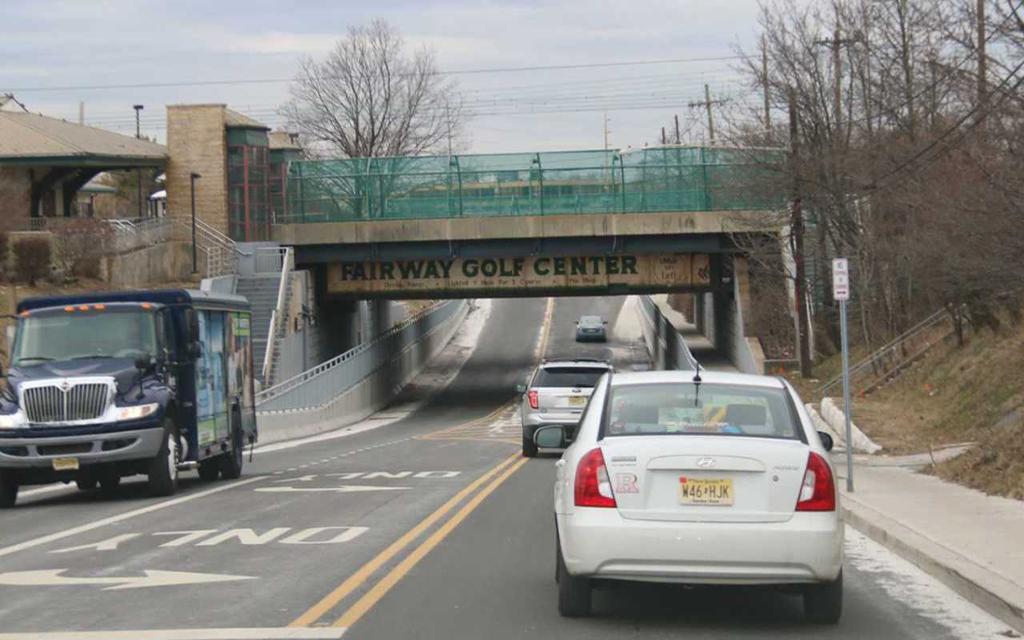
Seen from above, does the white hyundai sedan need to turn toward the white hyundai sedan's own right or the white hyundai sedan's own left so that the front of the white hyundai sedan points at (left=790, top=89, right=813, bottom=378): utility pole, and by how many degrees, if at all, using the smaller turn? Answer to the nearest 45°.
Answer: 0° — it already faces it

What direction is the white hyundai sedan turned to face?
away from the camera

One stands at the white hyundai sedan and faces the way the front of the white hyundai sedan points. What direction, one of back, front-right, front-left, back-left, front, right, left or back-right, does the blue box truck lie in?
front-left

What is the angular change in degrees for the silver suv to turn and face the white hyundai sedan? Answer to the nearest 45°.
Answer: approximately 180°

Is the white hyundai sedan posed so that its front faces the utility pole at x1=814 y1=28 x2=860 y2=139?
yes

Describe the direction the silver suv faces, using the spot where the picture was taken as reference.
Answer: facing away from the viewer

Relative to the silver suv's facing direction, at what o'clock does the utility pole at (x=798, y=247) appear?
The utility pole is roughly at 1 o'clock from the silver suv.

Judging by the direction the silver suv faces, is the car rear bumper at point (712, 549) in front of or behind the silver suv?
behind

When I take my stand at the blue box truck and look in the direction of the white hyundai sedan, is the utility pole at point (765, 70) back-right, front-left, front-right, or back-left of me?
back-left

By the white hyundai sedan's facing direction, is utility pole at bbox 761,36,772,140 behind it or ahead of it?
ahead
